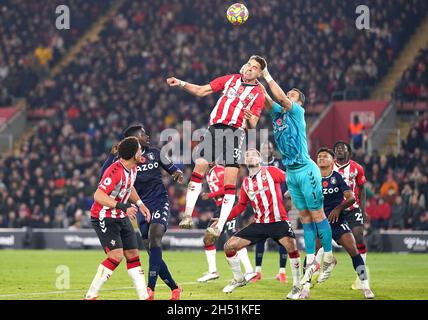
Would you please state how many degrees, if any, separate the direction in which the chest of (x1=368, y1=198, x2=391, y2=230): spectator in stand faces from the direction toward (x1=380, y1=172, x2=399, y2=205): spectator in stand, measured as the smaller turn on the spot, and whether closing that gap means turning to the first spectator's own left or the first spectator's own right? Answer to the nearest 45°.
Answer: approximately 180°

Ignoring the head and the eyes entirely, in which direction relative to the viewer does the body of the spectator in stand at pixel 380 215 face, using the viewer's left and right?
facing the viewer

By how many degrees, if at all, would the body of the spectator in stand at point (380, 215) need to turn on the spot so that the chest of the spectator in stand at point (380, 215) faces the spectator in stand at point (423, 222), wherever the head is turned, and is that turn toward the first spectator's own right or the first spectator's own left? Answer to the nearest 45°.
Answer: approximately 90° to the first spectator's own left

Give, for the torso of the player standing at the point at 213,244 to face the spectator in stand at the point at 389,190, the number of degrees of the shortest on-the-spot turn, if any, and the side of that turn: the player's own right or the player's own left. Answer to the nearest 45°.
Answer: approximately 180°

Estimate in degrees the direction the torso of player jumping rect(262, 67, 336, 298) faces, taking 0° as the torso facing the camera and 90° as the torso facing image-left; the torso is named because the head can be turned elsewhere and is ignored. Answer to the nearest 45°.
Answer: approximately 45°

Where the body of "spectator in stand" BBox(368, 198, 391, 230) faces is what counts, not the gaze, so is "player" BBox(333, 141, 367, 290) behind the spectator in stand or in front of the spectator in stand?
in front

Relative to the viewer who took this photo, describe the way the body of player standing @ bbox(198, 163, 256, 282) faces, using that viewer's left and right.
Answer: facing the viewer and to the left of the viewer

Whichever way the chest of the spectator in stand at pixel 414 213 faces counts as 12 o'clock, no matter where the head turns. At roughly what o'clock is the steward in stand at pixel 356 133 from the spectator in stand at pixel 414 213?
the steward in stand at pixel 356 133 is roughly at 5 o'clock from the spectator in stand at pixel 414 213.

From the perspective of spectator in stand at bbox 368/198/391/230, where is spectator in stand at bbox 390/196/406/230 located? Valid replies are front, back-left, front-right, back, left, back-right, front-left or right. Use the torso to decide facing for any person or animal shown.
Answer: left

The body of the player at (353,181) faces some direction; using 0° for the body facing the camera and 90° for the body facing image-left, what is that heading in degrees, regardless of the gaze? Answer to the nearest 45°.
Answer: approximately 45°

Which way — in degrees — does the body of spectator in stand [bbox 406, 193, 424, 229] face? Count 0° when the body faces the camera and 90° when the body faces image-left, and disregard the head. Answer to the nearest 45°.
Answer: approximately 0°

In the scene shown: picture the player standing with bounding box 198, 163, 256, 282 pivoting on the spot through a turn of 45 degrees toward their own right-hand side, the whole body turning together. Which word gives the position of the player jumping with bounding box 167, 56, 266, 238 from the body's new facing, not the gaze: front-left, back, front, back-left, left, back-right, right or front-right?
left

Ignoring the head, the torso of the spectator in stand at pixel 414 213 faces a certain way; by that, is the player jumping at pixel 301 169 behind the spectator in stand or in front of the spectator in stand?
in front

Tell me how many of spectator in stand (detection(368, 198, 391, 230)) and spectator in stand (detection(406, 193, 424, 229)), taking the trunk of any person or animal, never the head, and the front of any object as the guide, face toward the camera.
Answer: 2
